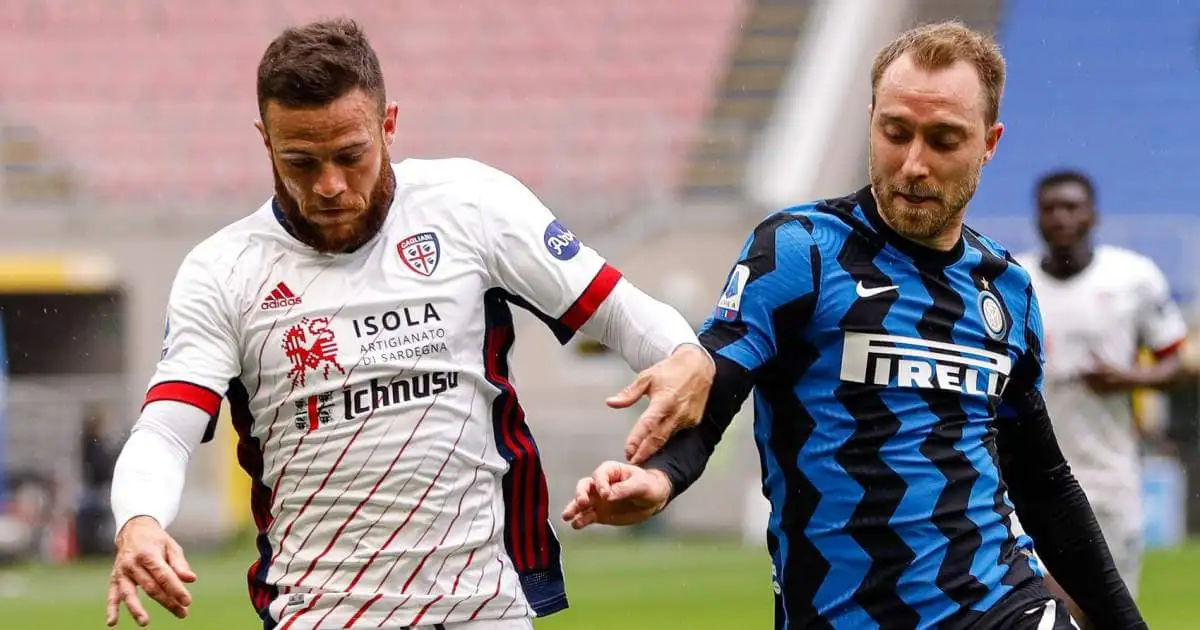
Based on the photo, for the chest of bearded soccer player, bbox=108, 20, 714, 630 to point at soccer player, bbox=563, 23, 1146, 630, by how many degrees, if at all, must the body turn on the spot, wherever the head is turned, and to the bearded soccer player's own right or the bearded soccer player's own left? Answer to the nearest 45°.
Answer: approximately 90° to the bearded soccer player's own left

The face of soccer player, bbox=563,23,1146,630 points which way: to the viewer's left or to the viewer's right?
to the viewer's left

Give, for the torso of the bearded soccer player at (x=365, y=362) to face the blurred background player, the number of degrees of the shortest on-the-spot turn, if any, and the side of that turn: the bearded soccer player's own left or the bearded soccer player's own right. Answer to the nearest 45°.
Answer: approximately 135° to the bearded soccer player's own left

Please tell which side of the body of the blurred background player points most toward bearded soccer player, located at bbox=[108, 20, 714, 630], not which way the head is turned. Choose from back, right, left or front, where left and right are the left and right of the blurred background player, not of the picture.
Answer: front

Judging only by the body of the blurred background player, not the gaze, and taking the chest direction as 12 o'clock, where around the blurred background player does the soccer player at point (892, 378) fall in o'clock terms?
The soccer player is roughly at 12 o'clock from the blurred background player.

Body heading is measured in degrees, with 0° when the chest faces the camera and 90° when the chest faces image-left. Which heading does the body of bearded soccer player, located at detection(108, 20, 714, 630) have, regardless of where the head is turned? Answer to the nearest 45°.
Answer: approximately 0°

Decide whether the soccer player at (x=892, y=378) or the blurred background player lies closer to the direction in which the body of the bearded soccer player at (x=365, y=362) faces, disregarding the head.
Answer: the soccer player
